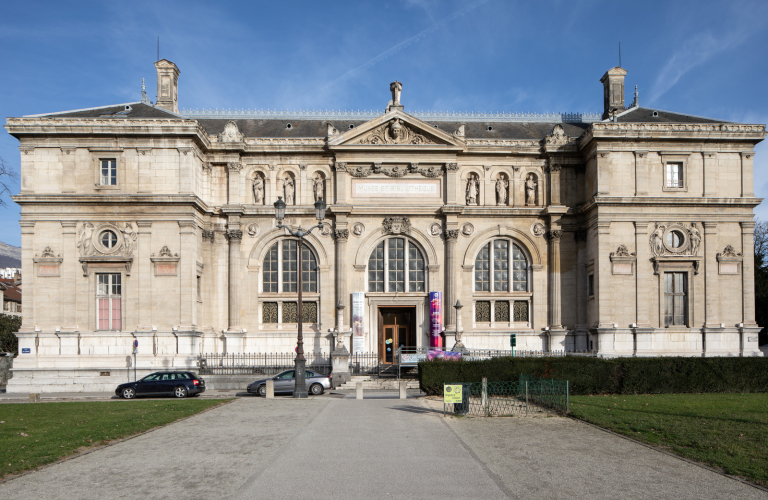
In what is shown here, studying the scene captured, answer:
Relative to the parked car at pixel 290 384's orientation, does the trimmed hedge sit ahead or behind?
behind

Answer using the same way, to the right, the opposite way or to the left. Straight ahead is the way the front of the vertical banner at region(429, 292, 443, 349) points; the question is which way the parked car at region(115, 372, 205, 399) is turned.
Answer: to the right

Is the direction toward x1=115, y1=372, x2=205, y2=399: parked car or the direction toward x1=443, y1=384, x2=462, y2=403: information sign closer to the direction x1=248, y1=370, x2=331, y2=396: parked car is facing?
the parked car

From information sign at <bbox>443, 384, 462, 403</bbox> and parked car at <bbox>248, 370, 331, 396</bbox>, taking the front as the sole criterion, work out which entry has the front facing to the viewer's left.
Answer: the parked car

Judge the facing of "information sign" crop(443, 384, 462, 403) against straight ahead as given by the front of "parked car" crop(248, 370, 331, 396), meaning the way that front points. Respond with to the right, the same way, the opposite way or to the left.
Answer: to the left

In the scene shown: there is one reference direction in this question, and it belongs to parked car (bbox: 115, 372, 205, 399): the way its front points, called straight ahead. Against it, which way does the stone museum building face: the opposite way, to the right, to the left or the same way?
to the left

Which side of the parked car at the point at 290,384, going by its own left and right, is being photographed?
left

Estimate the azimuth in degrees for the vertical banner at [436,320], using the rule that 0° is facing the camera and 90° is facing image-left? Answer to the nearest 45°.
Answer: approximately 0°

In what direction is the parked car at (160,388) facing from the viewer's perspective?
to the viewer's left

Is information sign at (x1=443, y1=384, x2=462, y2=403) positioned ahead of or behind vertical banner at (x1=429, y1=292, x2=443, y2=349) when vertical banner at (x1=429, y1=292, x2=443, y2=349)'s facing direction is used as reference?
ahead
